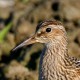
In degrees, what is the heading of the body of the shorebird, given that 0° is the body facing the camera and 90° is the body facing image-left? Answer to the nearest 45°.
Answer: approximately 90°
